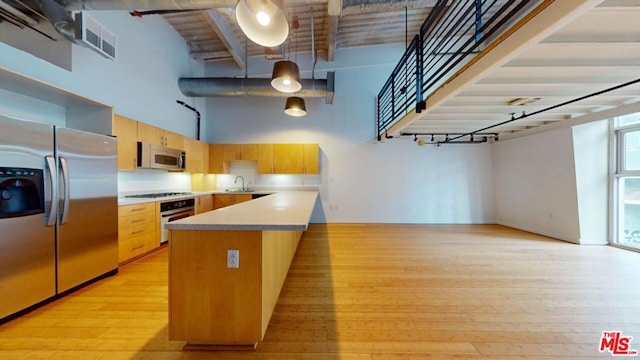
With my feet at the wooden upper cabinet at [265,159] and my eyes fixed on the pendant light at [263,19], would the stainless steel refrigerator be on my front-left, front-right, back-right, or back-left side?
front-right

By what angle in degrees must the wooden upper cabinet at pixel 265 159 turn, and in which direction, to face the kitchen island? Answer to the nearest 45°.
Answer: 0° — it already faces it

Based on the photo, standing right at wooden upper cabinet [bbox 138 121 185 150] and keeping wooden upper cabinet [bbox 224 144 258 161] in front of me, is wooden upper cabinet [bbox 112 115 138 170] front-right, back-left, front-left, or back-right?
back-right

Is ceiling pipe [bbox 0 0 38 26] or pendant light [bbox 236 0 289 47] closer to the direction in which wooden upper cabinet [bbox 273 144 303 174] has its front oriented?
the pendant light

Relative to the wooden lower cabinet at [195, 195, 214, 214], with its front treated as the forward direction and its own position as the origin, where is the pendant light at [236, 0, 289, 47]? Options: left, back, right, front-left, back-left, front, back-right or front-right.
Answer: front-right

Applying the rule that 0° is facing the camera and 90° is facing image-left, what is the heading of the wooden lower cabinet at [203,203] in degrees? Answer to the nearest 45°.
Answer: approximately 315°

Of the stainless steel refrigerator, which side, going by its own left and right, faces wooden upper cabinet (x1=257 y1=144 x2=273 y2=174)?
left

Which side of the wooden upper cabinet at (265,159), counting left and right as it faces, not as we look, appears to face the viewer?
front

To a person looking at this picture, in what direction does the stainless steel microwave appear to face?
facing the viewer and to the right of the viewer

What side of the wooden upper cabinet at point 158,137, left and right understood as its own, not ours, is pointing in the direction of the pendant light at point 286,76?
front

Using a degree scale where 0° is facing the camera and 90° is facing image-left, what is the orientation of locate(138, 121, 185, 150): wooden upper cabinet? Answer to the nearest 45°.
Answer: approximately 315°

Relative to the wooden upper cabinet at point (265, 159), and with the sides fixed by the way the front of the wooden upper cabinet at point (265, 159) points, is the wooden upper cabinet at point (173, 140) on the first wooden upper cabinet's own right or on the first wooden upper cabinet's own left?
on the first wooden upper cabinet's own right

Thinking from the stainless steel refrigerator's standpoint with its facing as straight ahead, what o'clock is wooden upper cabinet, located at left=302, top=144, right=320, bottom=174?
The wooden upper cabinet is roughly at 10 o'clock from the stainless steel refrigerator.

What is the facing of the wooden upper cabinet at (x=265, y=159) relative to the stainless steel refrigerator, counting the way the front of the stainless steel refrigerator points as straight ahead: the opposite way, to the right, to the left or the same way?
to the right

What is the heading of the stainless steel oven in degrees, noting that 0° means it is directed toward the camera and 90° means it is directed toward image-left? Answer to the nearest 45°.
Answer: approximately 315°

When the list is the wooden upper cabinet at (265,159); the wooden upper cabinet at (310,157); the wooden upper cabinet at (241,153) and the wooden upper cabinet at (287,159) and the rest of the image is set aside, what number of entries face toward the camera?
4

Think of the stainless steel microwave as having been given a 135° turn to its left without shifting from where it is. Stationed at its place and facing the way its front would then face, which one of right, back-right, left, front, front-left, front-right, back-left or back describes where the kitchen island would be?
back
